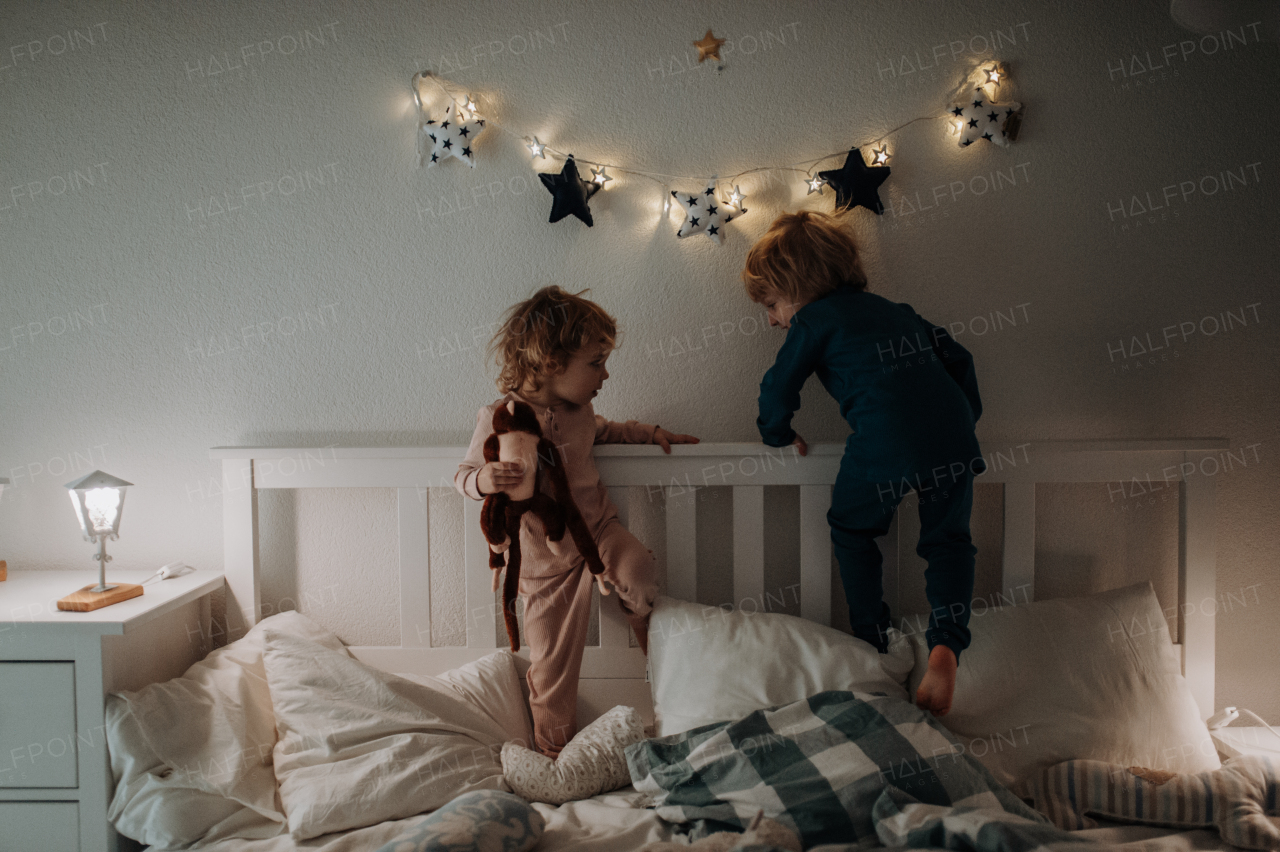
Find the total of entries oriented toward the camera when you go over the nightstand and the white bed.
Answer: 2

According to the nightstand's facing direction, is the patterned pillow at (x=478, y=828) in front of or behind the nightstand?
in front

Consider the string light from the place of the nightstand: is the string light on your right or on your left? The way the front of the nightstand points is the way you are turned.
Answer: on your left

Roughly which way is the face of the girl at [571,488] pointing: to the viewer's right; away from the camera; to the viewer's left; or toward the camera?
to the viewer's right

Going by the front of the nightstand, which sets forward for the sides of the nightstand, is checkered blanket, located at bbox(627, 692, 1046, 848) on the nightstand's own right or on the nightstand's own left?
on the nightstand's own left

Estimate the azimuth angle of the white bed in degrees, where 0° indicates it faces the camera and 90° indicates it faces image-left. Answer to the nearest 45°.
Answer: approximately 0°

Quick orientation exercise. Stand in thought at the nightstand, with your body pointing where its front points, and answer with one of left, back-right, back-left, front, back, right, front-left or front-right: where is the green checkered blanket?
front-left

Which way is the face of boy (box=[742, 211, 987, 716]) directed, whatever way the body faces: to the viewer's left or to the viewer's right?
to the viewer's left
